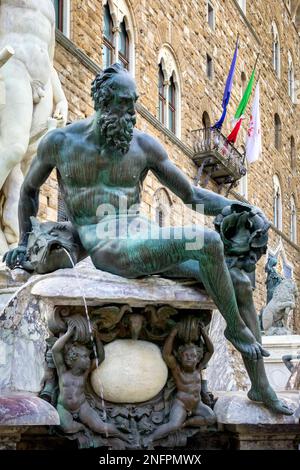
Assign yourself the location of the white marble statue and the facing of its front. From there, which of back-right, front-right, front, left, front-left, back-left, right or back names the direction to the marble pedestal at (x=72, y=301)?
front-right

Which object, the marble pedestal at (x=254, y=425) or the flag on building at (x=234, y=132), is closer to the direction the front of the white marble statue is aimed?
the marble pedestal

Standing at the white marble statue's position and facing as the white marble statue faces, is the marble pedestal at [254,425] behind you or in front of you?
in front

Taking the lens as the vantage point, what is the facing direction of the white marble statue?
facing the viewer and to the right of the viewer

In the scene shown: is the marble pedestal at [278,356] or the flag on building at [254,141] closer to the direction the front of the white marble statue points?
the marble pedestal

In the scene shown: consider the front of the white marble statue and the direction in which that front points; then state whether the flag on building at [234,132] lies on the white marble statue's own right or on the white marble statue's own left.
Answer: on the white marble statue's own left

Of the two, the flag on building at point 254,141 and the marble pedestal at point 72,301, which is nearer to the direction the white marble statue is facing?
the marble pedestal

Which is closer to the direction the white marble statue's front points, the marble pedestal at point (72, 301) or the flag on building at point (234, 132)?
the marble pedestal

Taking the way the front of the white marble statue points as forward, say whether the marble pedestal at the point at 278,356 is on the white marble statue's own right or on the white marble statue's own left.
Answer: on the white marble statue's own left

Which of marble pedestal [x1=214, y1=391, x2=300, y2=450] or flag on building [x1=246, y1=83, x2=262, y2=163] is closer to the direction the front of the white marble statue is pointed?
the marble pedestal
